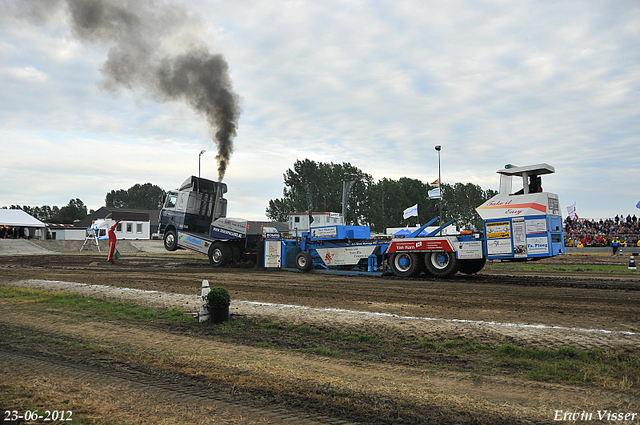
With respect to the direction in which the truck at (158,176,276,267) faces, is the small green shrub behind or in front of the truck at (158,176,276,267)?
behind

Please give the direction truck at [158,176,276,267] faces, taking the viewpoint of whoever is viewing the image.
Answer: facing away from the viewer and to the left of the viewer

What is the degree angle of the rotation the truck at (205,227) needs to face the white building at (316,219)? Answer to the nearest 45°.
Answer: approximately 90° to its right

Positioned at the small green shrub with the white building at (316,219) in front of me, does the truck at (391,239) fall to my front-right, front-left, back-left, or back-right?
front-right

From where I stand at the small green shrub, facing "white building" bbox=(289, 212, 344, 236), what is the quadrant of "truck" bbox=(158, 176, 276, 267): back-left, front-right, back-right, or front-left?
front-left
